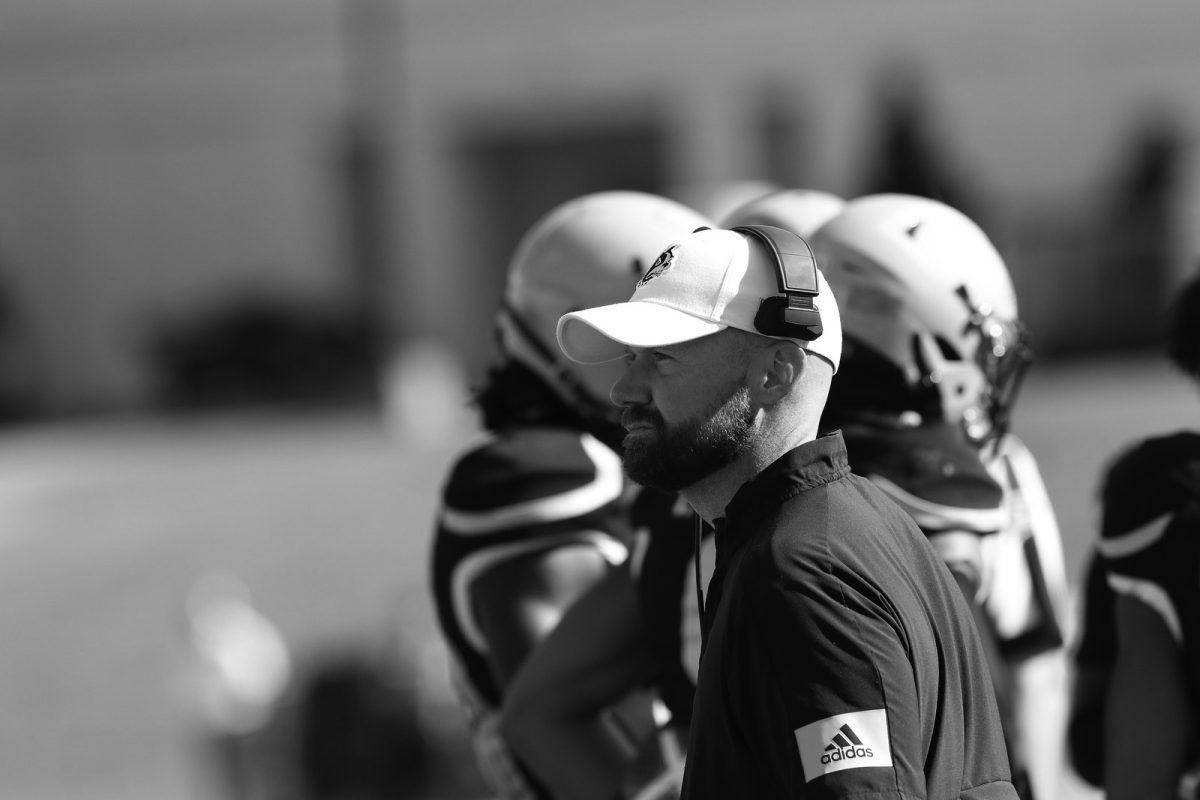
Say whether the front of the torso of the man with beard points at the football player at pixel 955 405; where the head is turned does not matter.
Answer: no

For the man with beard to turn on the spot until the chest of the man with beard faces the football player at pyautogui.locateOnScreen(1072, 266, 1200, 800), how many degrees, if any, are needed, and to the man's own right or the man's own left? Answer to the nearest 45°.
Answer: approximately 135° to the man's own right

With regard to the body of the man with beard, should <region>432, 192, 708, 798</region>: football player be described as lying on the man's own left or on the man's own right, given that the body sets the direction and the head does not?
on the man's own right

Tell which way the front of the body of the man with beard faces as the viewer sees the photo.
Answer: to the viewer's left

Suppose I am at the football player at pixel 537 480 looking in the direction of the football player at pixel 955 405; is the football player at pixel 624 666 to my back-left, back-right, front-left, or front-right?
front-right

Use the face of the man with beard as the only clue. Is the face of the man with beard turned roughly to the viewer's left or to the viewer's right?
to the viewer's left

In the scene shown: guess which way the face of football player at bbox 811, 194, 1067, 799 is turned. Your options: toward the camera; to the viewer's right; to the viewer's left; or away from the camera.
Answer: to the viewer's right

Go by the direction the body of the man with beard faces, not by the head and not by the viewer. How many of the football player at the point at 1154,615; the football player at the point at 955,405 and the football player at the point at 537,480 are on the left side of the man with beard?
0
